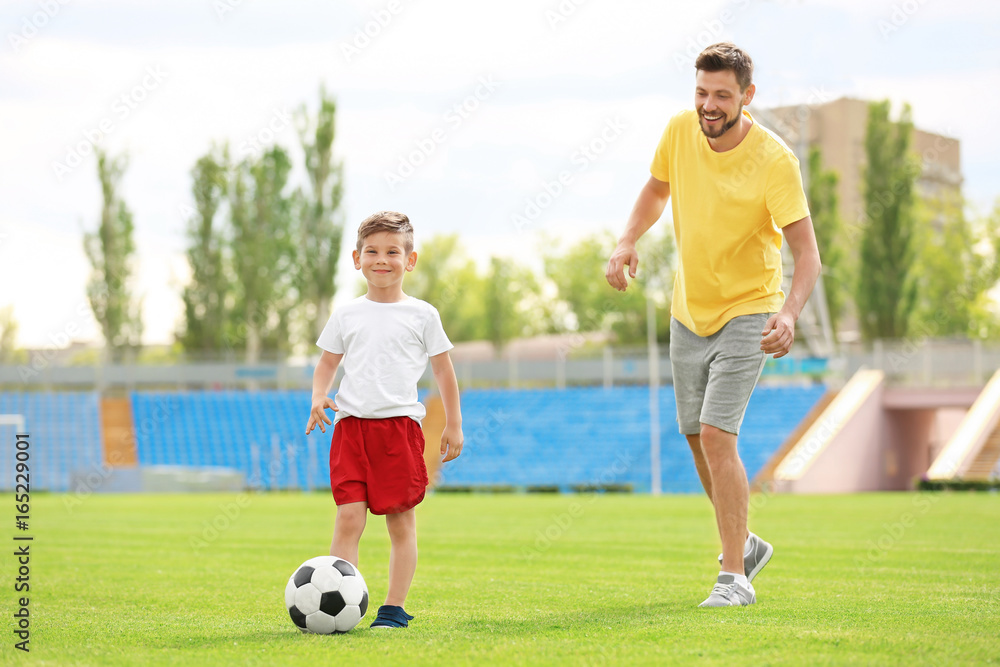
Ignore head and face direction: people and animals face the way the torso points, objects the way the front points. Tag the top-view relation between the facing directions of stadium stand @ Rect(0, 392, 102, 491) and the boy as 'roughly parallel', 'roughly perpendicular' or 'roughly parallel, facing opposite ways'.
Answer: roughly parallel

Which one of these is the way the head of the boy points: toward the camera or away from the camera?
toward the camera

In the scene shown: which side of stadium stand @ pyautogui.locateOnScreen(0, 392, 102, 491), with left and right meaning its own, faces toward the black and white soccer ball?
front

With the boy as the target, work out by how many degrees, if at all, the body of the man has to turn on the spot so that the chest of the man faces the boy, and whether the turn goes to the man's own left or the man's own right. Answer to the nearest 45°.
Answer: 0° — they already face them

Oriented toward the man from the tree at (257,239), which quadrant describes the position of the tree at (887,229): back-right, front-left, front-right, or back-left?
front-left

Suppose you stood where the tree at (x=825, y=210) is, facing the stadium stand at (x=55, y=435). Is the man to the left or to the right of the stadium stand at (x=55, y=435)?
left

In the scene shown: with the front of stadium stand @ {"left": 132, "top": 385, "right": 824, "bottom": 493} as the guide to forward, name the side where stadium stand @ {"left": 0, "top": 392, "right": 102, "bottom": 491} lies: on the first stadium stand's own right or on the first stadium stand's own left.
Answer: on the first stadium stand's own right

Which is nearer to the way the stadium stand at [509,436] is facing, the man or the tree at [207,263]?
the man

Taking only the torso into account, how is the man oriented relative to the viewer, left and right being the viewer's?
facing the viewer and to the left of the viewer

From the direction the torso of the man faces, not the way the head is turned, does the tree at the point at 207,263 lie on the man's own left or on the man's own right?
on the man's own right

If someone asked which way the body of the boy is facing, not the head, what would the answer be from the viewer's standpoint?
toward the camera

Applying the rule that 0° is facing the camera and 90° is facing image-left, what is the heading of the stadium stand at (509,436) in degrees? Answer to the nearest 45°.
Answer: approximately 0°
